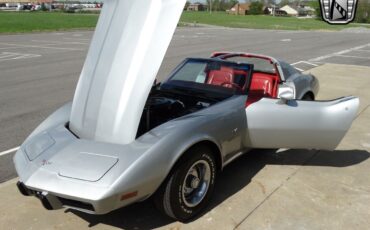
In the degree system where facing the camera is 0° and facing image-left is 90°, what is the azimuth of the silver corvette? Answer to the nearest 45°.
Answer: approximately 45°
